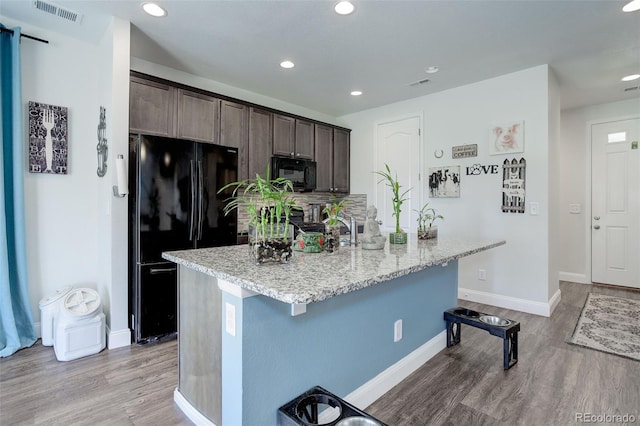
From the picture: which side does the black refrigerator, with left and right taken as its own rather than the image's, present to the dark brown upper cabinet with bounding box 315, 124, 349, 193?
left

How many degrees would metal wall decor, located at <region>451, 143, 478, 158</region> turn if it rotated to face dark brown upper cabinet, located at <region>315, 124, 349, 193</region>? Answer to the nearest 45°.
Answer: approximately 45° to its right

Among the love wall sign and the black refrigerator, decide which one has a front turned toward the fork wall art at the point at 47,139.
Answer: the love wall sign

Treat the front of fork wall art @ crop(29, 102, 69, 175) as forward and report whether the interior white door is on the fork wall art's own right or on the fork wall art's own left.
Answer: on the fork wall art's own left

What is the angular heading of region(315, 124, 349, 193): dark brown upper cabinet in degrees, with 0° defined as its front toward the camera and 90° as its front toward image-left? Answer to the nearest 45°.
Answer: approximately 315°

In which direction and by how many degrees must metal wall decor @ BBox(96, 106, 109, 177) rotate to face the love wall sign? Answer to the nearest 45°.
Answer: approximately 45° to its left
